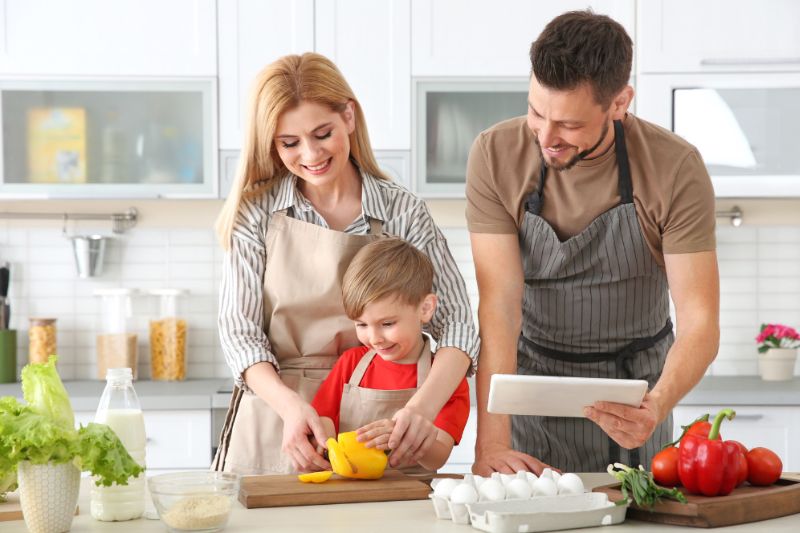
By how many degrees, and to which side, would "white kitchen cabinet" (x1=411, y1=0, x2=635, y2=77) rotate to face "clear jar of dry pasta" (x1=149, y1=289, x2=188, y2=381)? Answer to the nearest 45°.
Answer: approximately 90° to its right

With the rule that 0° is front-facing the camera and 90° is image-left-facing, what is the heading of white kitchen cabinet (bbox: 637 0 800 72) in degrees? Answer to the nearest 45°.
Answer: approximately 0°

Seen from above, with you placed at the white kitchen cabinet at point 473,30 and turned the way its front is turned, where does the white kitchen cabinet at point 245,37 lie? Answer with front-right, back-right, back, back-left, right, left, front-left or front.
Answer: right

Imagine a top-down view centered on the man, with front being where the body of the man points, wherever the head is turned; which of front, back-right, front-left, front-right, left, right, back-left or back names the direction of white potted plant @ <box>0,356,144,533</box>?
front-right

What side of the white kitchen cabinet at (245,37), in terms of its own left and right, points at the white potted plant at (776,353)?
left

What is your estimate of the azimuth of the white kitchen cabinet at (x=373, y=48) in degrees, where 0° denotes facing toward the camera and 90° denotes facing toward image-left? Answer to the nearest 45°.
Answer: approximately 0°
